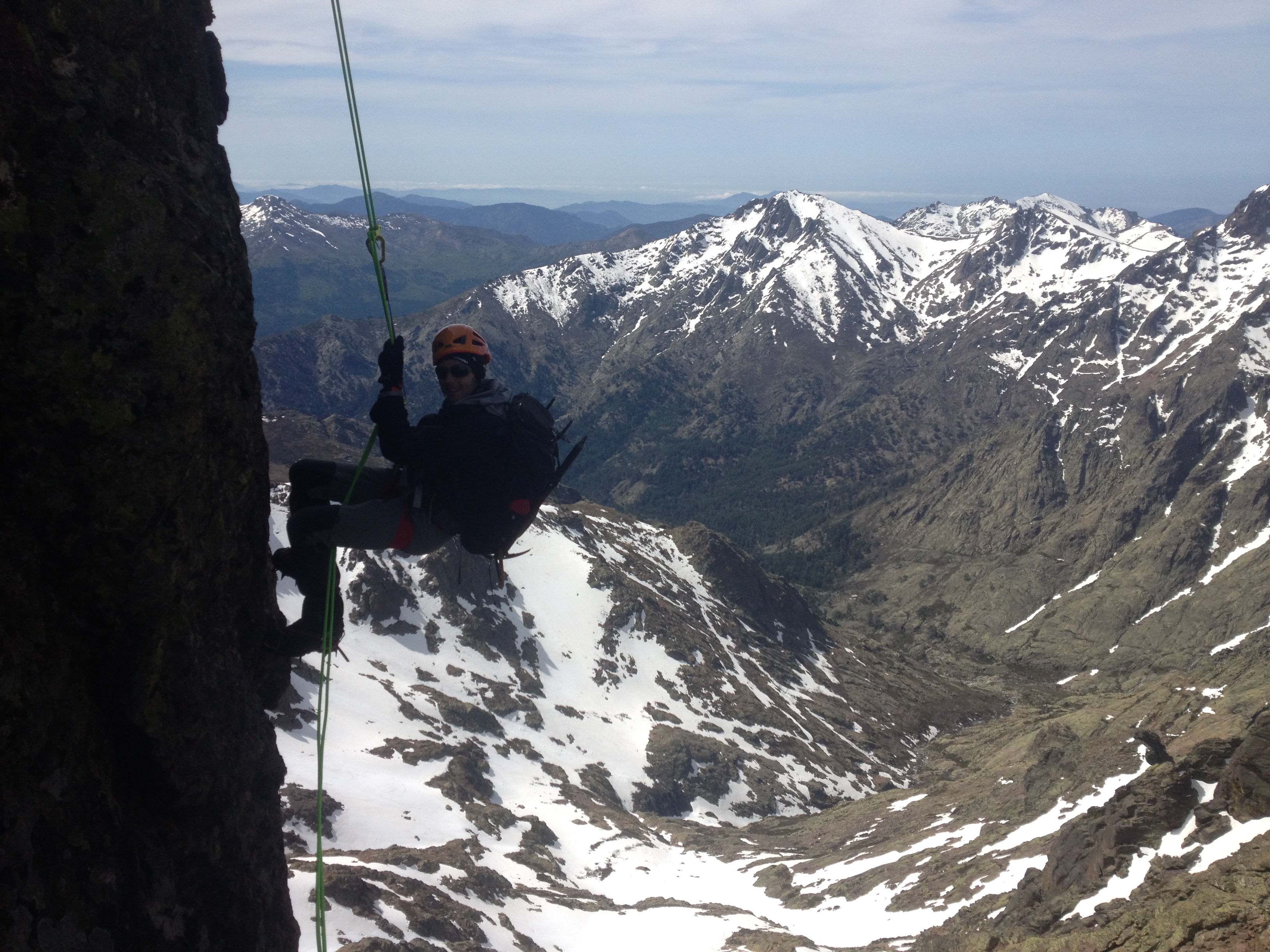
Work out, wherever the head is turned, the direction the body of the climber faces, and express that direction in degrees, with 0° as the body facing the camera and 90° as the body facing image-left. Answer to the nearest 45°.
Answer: approximately 90°
